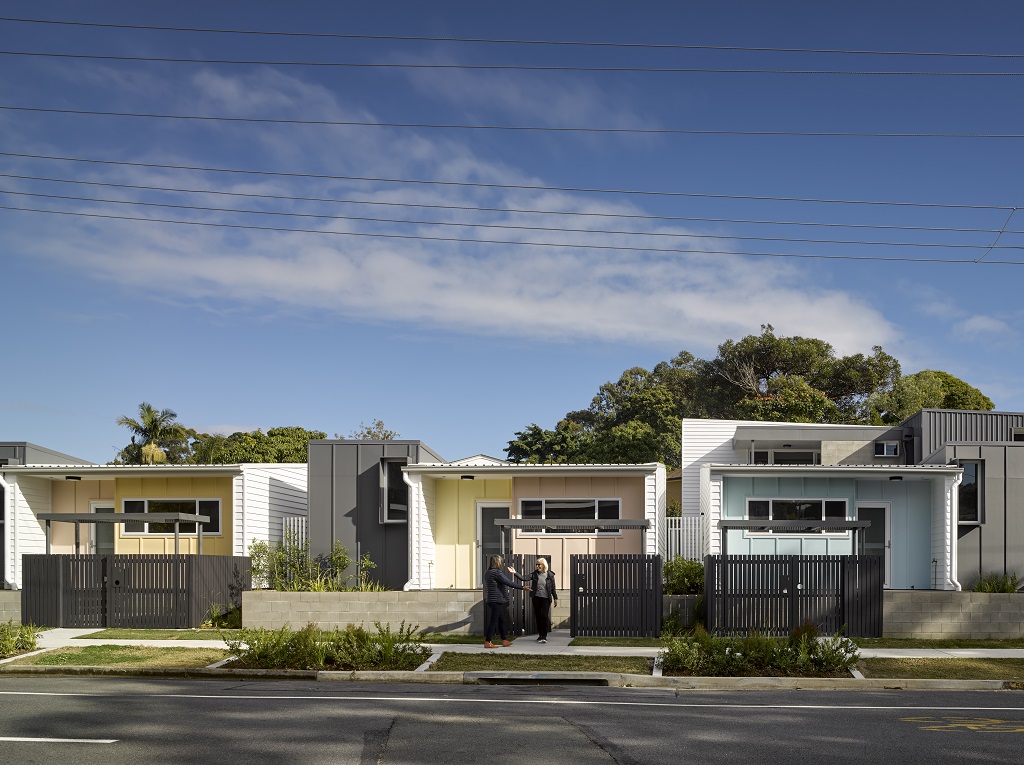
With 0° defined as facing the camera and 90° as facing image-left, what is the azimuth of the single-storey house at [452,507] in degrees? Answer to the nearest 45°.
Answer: approximately 0°

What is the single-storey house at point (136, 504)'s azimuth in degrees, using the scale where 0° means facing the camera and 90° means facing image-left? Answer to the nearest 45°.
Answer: approximately 0°

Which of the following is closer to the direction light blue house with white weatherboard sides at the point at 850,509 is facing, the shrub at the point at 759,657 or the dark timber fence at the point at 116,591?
the shrub

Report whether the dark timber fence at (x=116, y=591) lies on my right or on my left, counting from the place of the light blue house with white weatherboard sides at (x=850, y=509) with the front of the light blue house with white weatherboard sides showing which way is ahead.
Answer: on my right

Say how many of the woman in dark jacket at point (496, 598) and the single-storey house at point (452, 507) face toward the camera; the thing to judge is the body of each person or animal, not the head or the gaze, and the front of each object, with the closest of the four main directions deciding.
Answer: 1

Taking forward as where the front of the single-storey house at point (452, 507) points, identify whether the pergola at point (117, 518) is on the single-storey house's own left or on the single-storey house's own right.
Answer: on the single-storey house's own right

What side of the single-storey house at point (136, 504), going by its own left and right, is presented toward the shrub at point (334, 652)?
front

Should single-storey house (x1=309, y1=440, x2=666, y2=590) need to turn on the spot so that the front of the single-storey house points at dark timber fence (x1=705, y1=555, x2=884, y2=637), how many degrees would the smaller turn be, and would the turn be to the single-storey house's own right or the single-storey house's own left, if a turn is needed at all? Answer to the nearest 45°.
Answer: approximately 45° to the single-storey house's own left
